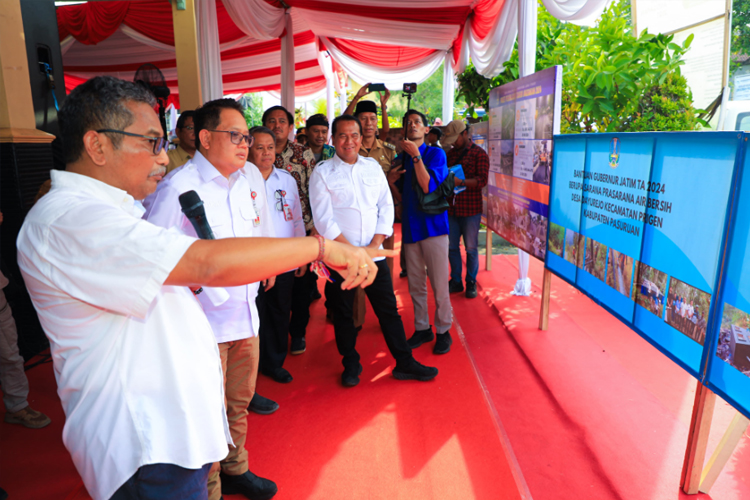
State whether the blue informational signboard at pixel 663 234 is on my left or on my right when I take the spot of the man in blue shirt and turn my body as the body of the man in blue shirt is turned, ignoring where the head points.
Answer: on my left

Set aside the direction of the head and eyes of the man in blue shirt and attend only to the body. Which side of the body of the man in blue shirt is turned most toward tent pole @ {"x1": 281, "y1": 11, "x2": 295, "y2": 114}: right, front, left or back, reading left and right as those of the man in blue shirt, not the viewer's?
right

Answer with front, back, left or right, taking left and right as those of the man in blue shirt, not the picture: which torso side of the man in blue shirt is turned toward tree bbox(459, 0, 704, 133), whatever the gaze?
back

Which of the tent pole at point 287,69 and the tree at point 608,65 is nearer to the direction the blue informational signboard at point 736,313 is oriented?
the tent pole

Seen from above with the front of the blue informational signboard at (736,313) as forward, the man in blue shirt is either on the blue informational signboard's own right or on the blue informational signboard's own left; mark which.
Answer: on the blue informational signboard's own right

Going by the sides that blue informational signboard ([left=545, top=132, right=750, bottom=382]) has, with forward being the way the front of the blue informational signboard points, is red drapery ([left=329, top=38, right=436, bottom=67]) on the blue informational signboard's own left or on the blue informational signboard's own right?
on the blue informational signboard's own right

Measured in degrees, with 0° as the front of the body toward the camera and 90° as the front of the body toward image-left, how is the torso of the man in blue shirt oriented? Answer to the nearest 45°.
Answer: approximately 45°

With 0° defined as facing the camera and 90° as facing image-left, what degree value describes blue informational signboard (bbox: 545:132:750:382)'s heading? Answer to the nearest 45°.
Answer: approximately 45°
